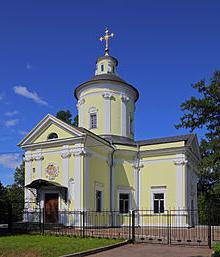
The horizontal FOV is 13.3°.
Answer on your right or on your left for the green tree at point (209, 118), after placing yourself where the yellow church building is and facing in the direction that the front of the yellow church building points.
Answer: on your left

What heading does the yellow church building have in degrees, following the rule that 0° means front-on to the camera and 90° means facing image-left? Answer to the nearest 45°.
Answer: approximately 45°

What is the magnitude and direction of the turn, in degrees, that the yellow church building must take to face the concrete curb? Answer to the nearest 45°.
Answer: approximately 45° to its left
